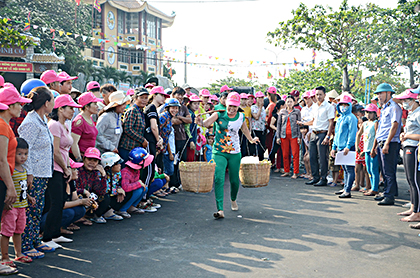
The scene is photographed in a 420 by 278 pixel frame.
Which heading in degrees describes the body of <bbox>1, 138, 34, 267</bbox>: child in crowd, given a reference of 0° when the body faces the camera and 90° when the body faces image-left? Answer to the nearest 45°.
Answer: approximately 315°

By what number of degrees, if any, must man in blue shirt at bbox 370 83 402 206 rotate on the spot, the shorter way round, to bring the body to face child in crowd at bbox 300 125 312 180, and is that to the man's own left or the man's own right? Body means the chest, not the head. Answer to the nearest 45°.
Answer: approximately 45° to the man's own right

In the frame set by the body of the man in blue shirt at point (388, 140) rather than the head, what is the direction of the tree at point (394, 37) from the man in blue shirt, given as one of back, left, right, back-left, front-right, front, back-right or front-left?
right

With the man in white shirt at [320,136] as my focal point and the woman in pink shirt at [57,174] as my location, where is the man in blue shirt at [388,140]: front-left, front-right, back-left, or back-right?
front-right

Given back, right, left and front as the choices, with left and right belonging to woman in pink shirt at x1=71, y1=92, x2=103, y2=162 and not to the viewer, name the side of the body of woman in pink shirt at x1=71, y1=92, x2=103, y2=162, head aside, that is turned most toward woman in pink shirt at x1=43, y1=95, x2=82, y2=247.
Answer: right

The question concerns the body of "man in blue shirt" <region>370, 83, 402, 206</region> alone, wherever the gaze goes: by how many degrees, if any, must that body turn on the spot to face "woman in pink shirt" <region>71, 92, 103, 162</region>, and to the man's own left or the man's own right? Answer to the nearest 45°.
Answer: approximately 45° to the man's own left

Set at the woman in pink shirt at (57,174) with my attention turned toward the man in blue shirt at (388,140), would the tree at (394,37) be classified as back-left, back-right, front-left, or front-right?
front-left

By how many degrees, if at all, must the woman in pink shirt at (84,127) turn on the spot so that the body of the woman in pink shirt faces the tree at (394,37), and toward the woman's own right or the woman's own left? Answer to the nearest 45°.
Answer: approximately 45° to the woman's own left

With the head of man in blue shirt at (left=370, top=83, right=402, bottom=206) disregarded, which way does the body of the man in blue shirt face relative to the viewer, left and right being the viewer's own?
facing to the left of the viewer

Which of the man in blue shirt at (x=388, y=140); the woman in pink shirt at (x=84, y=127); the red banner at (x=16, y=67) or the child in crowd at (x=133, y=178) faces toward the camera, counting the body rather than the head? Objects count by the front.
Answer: the red banner

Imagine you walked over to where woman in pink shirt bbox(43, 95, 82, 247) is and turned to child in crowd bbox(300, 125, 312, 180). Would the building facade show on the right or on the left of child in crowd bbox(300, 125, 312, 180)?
left

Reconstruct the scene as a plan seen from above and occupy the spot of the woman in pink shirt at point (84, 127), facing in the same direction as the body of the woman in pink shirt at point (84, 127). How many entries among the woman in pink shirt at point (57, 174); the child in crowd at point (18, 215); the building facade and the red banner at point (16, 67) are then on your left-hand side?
2

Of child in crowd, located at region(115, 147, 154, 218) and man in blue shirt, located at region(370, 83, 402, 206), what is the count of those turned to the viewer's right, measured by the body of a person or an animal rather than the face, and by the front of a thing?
1
